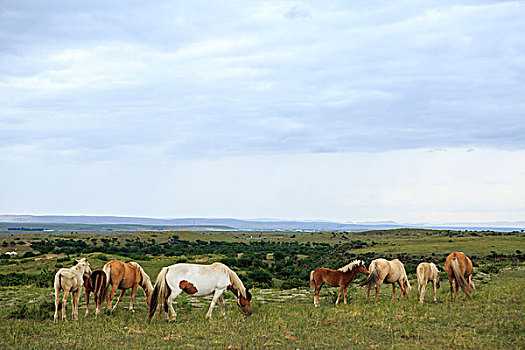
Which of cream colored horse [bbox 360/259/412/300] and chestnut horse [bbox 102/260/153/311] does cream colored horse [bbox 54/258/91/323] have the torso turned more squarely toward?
the chestnut horse

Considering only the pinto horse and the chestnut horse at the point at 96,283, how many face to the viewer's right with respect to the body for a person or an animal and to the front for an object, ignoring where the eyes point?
1

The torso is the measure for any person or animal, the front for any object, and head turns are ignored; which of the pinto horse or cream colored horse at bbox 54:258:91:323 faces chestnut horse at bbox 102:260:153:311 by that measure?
the cream colored horse

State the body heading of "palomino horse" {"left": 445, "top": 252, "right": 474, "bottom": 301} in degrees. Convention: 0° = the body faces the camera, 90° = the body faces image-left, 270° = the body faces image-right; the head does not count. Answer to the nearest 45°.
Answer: approximately 225°

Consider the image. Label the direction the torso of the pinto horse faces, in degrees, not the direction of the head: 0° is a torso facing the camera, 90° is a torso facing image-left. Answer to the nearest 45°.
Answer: approximately 270°

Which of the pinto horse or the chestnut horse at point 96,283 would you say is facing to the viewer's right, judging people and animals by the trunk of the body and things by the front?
the pinto horse

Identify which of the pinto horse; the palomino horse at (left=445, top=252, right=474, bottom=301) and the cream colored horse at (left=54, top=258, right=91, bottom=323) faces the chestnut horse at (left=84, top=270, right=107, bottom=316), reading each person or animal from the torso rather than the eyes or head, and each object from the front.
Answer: the cream colored horse

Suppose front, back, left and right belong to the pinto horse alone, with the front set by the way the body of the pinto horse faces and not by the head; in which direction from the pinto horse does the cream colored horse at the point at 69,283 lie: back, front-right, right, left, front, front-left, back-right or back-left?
back

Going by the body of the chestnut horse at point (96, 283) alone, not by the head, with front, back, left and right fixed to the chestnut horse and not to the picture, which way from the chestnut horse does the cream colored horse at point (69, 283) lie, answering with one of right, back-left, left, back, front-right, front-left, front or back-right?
left

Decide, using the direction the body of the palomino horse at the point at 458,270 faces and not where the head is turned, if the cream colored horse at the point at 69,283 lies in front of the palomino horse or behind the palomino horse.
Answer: behind
